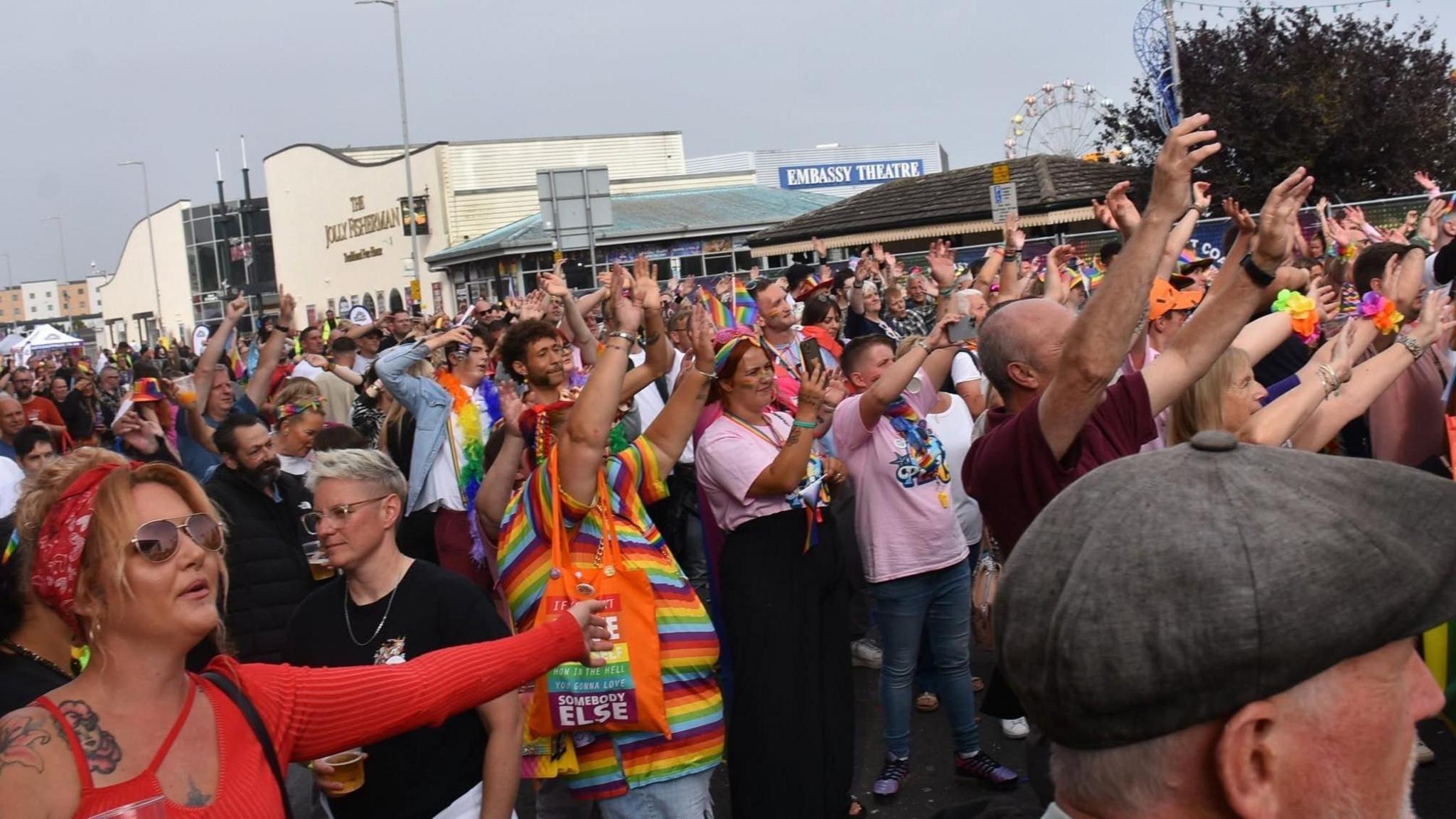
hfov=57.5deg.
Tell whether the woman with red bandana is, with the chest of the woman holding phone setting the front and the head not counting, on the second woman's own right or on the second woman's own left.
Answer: on the second woman's own right

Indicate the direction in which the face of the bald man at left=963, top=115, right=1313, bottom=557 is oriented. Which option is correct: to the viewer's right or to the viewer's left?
to the viewer's right

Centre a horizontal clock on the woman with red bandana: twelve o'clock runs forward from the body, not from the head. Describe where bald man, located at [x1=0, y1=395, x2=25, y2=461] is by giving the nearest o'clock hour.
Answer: The bald man is roughly at 7 o'clock from the woman with red bandana.

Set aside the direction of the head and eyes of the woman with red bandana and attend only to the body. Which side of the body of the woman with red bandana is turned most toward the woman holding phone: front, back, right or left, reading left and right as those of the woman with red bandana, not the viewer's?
left
